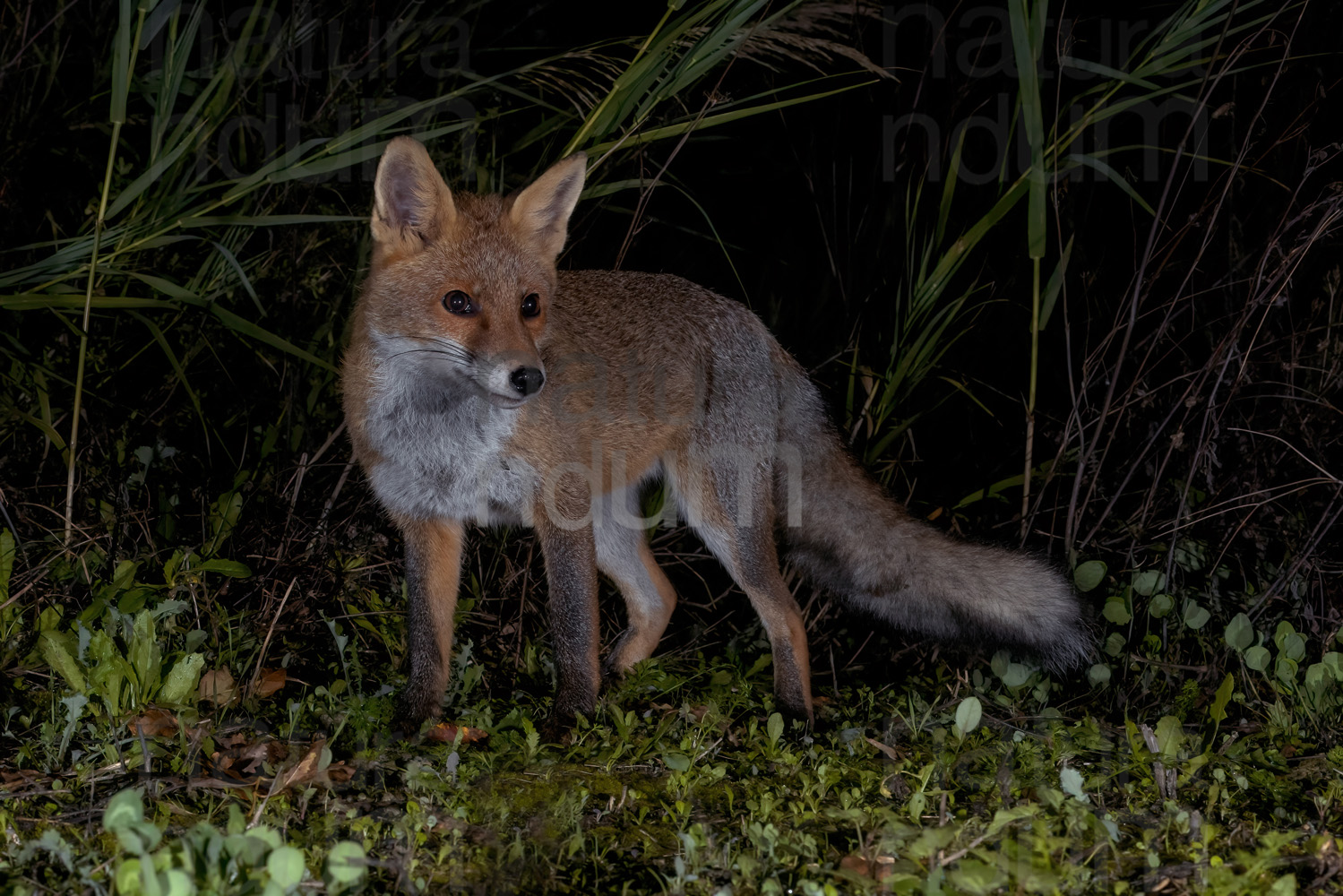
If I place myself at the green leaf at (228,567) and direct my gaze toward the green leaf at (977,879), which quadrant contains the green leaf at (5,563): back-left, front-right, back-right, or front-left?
back-right

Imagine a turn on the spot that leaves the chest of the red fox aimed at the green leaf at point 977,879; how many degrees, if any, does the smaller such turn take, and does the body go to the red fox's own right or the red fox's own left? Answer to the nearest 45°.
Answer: approximately 90° to the red fox's own left

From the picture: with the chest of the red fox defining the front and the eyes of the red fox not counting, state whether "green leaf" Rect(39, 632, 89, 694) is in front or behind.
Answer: in front

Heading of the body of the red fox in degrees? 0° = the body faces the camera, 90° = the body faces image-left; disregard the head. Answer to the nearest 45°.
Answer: approximately 45°

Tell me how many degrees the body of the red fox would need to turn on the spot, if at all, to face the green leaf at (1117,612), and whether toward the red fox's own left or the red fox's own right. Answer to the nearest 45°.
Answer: approximately 135° to the red fox's own left

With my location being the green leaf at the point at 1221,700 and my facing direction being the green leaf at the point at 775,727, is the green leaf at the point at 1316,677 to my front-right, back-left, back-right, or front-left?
back-right

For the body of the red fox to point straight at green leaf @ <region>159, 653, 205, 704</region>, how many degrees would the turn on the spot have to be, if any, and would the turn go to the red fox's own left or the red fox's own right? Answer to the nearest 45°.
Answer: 0° — it already faces it

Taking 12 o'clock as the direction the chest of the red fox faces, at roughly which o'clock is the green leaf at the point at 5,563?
The green leaf is roughly at 1 o'clock from the red fox.

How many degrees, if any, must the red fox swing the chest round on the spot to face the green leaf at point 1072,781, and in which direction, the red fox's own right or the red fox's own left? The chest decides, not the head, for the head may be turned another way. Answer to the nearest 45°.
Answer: approximately 90° to the red fox's own left

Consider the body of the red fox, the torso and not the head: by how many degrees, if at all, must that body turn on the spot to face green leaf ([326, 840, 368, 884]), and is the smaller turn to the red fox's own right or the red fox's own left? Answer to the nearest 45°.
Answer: approximately 45° to the red fox's own left

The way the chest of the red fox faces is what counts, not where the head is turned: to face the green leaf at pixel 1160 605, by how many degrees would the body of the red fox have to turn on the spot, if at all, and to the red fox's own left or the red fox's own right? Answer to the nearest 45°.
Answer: approximately 135° to the red fox's own left

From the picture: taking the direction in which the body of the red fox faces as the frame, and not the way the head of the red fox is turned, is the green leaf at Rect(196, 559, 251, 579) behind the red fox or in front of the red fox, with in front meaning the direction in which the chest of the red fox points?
in front

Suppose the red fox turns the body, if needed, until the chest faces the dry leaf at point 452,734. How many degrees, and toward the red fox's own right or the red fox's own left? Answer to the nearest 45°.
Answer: approximately 45° to the red fox's own left

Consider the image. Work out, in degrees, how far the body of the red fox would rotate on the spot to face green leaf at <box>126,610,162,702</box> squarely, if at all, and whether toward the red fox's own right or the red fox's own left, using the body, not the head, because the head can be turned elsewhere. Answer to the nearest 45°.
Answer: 0° — it already faces it
